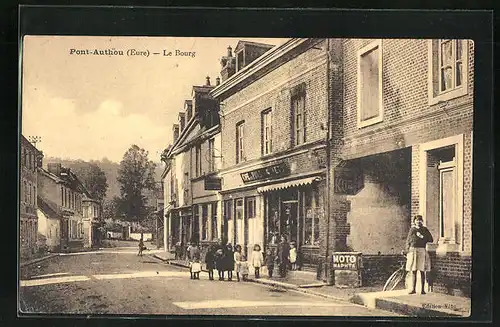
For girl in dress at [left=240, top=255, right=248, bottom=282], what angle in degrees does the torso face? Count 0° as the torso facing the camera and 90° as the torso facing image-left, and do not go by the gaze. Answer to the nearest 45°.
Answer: approximately 0°

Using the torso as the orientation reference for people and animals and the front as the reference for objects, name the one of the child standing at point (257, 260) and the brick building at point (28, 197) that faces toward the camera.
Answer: the child standing

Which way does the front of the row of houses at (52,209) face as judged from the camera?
facing the viewer and to the right of the viewer

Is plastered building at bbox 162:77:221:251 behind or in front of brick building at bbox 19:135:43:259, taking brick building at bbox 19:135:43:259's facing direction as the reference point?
in front

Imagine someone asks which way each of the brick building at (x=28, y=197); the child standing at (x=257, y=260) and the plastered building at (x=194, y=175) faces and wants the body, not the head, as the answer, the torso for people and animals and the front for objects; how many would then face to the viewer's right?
1

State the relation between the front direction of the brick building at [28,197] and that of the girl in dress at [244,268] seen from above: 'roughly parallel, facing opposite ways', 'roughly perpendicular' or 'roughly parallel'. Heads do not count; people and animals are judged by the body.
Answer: roughly perpendicular

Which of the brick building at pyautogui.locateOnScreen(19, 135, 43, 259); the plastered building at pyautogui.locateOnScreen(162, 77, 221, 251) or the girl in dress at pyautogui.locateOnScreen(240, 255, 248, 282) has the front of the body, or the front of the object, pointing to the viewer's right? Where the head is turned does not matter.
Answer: the brick building at pyautogui.locateOnScreen(19, 135, 43, 259)

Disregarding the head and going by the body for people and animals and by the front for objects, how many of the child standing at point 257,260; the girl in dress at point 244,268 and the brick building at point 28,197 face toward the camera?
2

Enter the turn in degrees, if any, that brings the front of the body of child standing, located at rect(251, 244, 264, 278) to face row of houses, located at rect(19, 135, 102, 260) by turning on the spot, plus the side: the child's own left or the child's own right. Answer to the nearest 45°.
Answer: approximately 90° to the child's own right

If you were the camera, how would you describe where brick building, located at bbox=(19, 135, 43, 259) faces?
facing to the right of the viewer

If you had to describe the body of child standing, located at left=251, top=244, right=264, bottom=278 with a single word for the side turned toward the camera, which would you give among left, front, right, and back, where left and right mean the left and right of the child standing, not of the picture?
front
